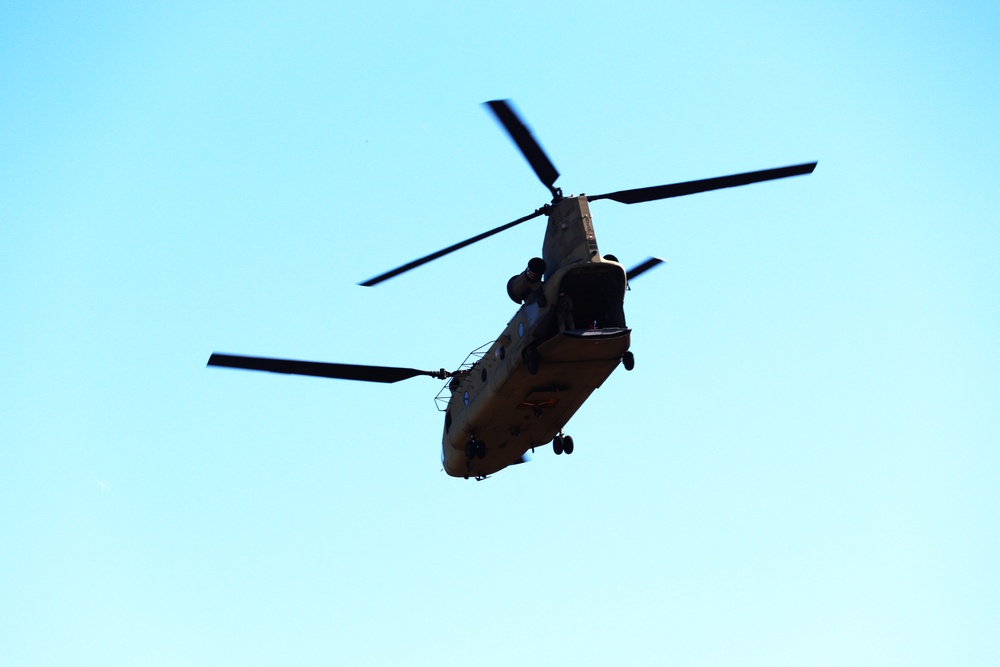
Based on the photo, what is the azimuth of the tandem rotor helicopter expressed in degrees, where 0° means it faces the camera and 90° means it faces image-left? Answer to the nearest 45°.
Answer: approximately 135°
